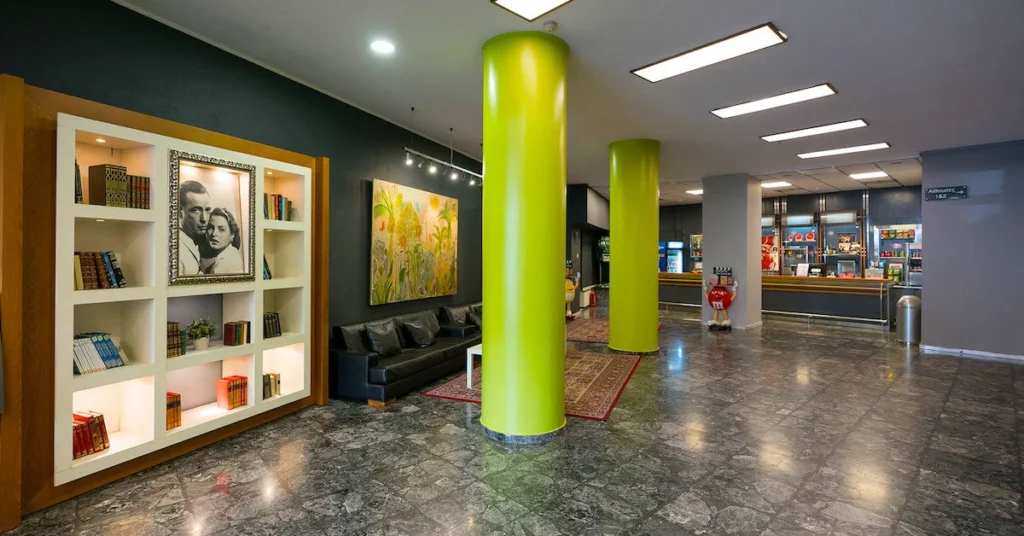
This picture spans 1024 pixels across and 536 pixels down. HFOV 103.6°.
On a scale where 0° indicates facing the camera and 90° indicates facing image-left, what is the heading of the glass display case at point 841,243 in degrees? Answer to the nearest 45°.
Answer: approximately 0°

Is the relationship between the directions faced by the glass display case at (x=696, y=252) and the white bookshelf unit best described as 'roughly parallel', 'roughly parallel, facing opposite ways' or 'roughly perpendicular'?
roughly perpendicular

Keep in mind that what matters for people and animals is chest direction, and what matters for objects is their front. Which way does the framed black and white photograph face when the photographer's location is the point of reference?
facing the viewer and to the right of the viewer

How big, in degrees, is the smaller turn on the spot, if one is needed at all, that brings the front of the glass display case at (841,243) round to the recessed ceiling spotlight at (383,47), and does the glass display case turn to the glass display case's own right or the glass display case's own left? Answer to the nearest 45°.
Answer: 0° — it already faces it

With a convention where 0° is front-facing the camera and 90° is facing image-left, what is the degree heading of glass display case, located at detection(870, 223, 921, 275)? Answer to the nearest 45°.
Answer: approximately 0°

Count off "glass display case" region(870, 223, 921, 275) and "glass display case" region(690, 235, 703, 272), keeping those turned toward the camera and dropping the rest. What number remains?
2

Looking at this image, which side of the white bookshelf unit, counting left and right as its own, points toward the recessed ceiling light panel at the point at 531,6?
front

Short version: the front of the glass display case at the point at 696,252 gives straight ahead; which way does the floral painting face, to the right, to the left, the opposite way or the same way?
to the left

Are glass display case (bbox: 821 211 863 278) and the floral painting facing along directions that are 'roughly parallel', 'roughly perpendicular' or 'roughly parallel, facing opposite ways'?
roughly perpendicular
